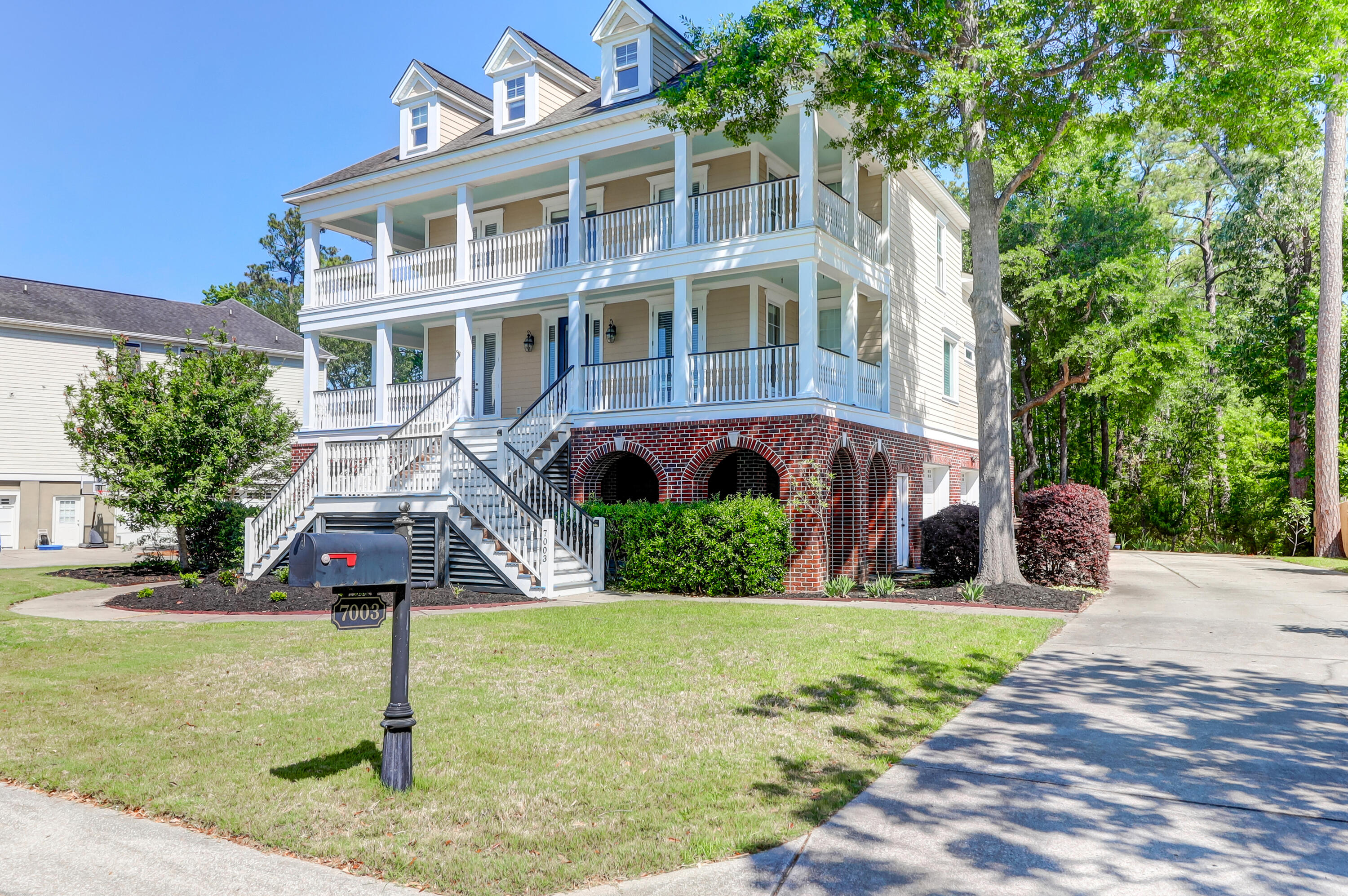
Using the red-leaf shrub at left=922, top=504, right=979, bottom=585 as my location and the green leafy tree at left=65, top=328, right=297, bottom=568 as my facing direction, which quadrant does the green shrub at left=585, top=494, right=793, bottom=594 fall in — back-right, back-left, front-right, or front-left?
front-left

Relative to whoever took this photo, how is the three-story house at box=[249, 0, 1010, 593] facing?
facing the viewer and to the left of the viewer

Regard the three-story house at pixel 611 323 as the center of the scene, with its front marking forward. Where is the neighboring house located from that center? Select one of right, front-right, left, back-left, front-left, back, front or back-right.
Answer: right

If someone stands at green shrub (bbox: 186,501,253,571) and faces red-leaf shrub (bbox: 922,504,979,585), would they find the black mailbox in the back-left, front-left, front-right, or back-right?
front-right

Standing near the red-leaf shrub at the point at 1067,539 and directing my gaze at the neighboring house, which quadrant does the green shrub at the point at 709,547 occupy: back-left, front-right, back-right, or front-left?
front-left

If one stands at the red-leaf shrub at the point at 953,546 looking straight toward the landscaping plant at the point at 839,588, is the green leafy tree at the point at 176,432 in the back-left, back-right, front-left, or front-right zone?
front-right

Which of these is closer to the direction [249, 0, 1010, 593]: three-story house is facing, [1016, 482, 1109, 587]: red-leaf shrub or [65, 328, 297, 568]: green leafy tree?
the green leafy tree

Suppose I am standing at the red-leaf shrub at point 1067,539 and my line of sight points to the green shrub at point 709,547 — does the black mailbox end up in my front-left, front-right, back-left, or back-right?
front-left

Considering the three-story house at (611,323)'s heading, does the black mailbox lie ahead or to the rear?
ahead

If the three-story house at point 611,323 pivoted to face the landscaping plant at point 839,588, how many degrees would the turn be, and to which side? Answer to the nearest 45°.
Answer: approximately 90° to its left

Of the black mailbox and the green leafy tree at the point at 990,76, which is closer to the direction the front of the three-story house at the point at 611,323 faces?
the black mailbox

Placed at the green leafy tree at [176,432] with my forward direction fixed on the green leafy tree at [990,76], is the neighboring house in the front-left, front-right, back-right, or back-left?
back-left

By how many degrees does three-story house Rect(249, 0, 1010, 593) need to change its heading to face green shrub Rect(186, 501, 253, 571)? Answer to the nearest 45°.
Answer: approximately 45° to its right

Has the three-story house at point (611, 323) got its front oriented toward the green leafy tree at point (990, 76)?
no

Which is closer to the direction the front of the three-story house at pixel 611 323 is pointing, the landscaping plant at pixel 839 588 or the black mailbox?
the black mailbox
